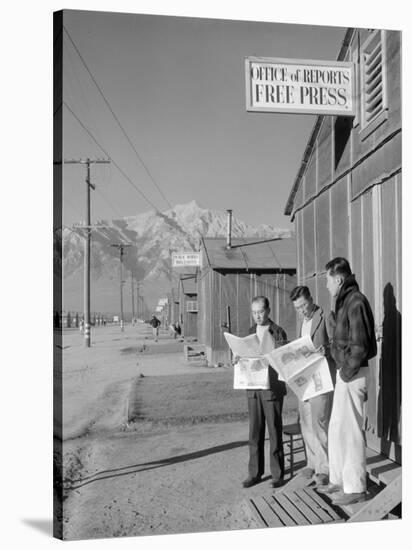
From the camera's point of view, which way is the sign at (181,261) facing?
toward the camera

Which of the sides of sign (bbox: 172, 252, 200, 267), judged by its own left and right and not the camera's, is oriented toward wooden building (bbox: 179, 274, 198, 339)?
back

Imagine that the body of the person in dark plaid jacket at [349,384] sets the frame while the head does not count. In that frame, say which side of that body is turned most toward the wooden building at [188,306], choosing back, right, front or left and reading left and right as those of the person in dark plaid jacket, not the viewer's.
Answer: right

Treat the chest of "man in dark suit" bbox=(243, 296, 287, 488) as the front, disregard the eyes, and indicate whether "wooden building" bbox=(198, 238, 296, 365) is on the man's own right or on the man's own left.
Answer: on the man's own right

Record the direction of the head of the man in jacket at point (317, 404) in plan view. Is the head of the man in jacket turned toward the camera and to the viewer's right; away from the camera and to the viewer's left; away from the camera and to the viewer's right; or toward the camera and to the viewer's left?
toward the camera and to the viewer's left

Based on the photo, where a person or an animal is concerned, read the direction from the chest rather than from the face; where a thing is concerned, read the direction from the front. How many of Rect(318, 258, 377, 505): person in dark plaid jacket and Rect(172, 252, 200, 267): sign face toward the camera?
1

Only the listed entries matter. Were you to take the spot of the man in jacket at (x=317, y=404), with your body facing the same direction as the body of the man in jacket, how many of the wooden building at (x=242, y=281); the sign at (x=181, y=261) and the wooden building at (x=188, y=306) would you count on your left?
0

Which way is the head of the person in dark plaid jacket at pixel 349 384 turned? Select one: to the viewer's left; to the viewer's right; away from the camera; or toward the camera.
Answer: to the viewer's left

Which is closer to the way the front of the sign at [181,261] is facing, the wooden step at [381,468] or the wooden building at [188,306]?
the wooden step

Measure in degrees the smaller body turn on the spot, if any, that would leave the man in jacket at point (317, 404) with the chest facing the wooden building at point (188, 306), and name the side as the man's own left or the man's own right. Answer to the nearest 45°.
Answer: approximately 135° to the man's own right

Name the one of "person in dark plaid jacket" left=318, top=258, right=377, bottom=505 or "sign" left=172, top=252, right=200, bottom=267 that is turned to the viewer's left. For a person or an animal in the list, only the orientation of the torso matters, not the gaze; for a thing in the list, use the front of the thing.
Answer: the person in dark plaid jacket

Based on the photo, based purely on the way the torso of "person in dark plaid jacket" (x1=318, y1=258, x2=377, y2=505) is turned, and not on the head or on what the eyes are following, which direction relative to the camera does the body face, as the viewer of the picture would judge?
to the viewer's left

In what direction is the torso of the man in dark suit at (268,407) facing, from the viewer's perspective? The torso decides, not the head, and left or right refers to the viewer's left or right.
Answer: facing the viewer and to the left of the viewer
